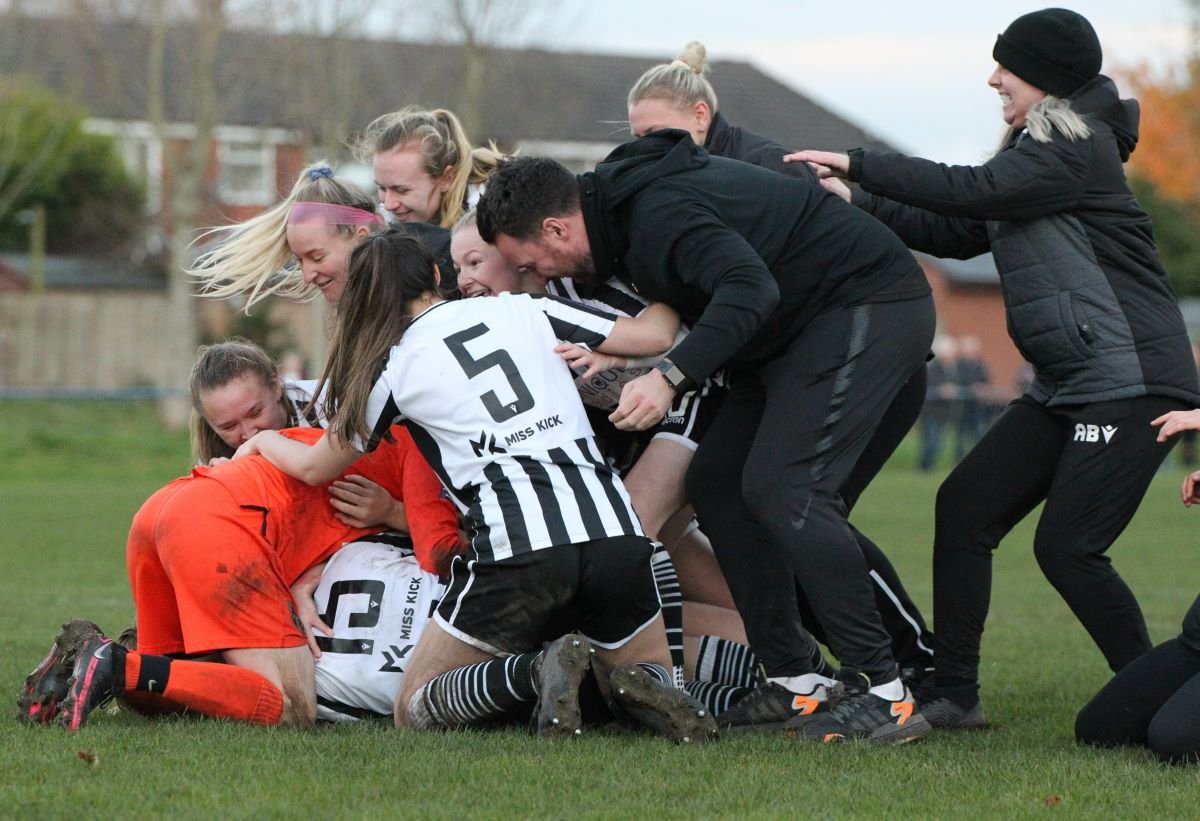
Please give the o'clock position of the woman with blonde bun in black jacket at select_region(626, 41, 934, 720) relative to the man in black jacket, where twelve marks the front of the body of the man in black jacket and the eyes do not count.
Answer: The woman with blonde bun in black jacket is roughly at 3 o'clock from the man in black jacket.

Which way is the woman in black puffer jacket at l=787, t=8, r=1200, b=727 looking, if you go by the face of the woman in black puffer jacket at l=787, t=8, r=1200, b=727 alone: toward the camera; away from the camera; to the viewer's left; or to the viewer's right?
to the viewer's left

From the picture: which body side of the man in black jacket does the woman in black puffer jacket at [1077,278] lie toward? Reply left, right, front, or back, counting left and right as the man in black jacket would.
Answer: back

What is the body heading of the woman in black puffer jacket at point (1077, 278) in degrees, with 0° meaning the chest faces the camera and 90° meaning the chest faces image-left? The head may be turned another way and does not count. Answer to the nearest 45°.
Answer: approximately 90°

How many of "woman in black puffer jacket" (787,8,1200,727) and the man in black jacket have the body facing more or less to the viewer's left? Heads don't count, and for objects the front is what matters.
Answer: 2

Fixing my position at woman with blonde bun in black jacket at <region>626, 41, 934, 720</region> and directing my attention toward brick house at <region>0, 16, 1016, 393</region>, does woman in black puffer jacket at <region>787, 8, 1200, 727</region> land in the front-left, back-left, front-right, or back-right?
back-right

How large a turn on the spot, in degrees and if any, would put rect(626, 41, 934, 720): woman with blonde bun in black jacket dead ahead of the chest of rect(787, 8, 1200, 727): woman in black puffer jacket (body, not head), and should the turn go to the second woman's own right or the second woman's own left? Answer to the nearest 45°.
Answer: approximately 45° to the second woman's own right

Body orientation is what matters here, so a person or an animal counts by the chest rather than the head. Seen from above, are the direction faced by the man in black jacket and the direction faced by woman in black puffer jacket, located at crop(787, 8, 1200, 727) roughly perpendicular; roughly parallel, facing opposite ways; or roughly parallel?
roughly parallel

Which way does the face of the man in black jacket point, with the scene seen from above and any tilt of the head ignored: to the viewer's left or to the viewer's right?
to the viewer's left

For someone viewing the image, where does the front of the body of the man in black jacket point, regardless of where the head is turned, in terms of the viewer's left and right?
facing to the left of the viewer

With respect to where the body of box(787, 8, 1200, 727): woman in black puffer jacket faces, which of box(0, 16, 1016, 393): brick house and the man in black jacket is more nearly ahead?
the man in black jacket

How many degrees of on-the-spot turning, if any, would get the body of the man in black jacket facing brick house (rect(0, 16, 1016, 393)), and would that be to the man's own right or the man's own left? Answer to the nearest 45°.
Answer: approximately 90° to the man's own right

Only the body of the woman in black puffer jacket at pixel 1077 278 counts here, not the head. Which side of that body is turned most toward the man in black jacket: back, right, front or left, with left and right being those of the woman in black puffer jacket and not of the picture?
front

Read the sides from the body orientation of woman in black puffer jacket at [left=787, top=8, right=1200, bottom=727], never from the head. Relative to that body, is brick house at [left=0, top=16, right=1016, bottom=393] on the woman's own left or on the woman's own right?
on the woman's own right
